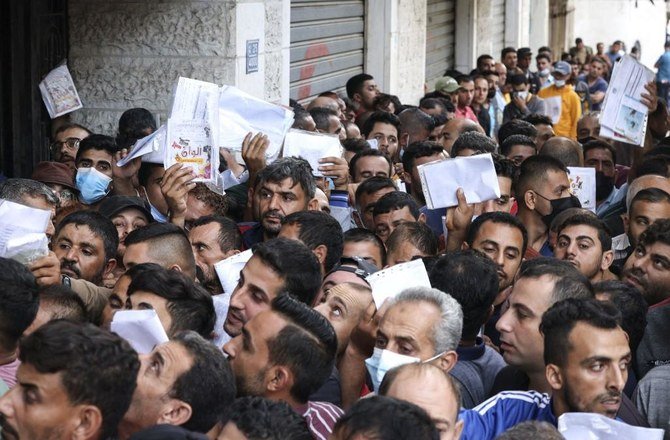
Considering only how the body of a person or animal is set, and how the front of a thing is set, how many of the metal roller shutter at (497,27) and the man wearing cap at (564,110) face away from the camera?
0

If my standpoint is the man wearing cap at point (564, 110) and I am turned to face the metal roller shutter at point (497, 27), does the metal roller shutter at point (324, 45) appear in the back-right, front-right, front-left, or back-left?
back-left

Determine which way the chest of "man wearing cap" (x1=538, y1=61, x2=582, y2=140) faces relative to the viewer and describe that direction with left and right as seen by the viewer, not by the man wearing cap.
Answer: facing the viewer and to the left of the viewer

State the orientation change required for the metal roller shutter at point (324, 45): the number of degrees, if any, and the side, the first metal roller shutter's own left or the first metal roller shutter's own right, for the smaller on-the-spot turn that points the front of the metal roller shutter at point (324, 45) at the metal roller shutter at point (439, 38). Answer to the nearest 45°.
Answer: approximately 135° to the first metal roller shutter's own left

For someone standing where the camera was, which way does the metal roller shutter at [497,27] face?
facing the viewer and to the right of the viewer

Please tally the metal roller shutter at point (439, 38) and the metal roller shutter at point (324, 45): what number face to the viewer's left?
0

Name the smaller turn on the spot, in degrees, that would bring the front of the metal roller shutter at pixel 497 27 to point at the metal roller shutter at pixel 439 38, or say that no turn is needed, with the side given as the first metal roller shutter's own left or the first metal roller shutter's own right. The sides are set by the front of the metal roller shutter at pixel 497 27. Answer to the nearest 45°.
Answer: approximately 45° to the first metal roller shutter's own right

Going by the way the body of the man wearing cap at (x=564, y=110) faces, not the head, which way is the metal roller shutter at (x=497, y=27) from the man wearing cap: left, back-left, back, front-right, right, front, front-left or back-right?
back-right

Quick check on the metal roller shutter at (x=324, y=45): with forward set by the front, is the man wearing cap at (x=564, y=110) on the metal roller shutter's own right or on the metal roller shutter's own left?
on the metal roller shutter's own left

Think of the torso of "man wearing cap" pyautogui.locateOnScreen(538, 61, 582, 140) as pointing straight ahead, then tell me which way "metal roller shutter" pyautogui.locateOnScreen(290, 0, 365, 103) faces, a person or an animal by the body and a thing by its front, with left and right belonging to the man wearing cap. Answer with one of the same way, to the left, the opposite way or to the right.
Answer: to the left
